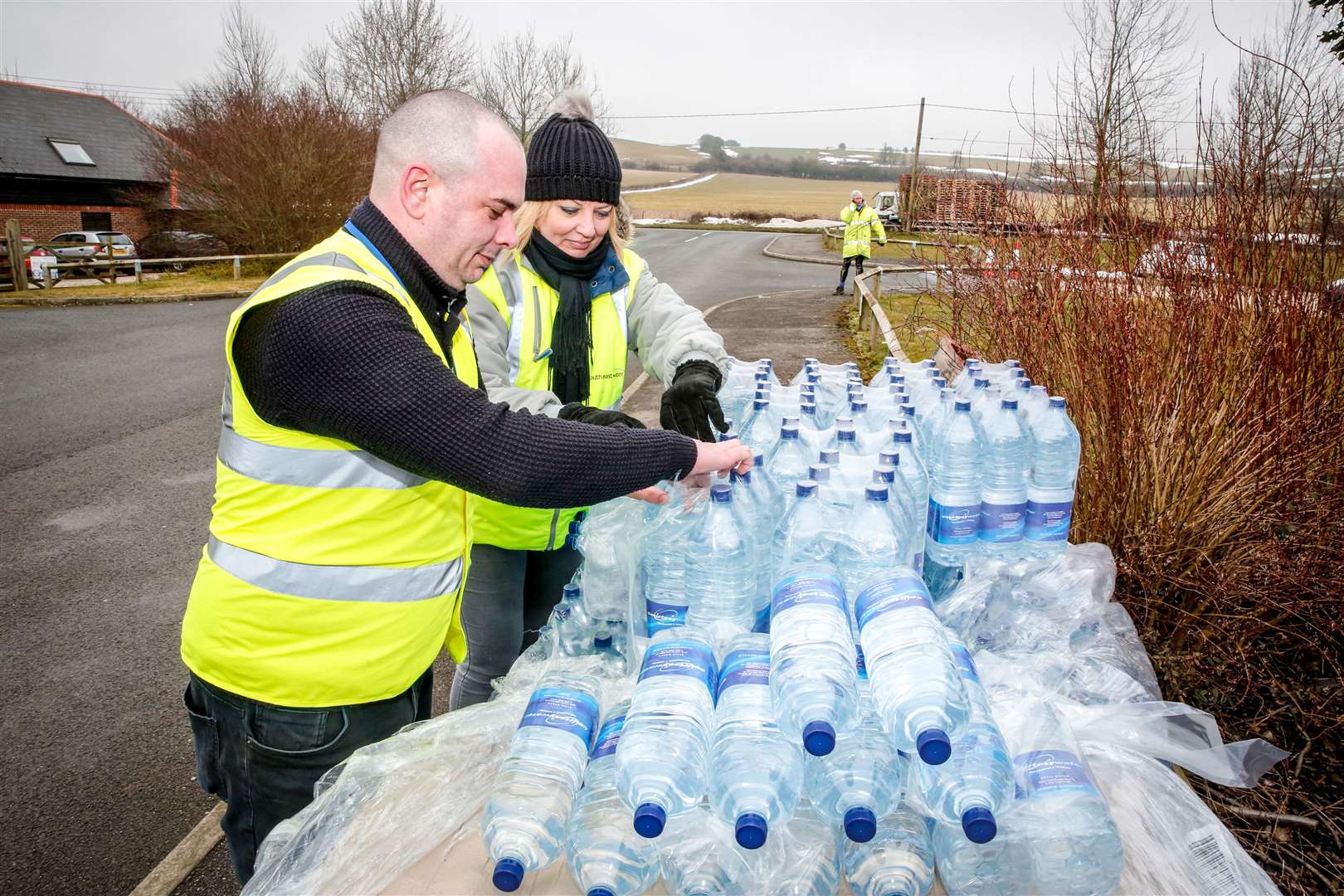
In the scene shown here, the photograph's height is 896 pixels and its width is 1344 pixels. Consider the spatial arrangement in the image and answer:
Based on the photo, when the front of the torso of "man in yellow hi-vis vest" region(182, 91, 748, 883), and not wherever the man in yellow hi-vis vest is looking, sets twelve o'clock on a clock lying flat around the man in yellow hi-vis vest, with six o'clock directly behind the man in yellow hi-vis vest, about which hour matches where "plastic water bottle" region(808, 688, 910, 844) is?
The plastic water bottle is roughly at 1 o'clock from the man in yellow hi-vis vest.

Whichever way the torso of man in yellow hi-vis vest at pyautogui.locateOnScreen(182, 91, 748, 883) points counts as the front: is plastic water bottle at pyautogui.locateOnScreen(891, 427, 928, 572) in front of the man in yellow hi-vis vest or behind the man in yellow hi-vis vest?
in front

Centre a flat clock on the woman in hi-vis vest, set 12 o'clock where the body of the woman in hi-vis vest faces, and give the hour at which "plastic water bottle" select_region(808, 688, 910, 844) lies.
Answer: The plastic water bottle is roughly at 1 o'clock from the woman in hi-vis vest.

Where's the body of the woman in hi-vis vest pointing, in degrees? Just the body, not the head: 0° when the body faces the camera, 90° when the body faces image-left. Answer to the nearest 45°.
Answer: approximately 315°

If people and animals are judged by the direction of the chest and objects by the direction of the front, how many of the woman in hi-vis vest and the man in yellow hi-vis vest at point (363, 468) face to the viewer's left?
0

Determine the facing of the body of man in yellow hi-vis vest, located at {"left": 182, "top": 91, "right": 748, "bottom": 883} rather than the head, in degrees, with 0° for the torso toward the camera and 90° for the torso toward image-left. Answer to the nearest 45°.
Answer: approximately 270°

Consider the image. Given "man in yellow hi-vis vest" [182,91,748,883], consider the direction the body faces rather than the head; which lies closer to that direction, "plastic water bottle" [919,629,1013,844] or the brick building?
the plastic water bottle

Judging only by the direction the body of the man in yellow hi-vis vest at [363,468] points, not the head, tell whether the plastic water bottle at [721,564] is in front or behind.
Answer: in front

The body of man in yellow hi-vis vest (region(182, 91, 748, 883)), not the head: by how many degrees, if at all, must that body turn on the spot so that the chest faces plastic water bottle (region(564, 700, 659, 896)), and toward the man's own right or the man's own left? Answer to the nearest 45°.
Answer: approximately 45° to the man's own right

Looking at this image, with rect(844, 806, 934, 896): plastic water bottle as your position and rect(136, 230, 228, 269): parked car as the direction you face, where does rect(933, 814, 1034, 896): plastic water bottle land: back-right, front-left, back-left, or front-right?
back-right

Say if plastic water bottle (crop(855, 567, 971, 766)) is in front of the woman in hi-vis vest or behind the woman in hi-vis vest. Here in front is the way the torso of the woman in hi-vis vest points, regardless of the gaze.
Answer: in front

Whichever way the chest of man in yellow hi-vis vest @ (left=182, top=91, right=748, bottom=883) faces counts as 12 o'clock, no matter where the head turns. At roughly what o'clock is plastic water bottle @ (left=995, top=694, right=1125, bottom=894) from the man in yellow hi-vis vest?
The plastic water bottle is roughly at 1 o'clock from the man in yellow hi-vis vest.

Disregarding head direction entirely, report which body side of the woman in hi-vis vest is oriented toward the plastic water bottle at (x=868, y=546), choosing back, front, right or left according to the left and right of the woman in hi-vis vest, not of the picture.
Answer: front

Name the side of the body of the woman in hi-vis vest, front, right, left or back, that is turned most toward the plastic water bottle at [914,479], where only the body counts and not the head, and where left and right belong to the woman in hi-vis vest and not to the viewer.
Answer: front
